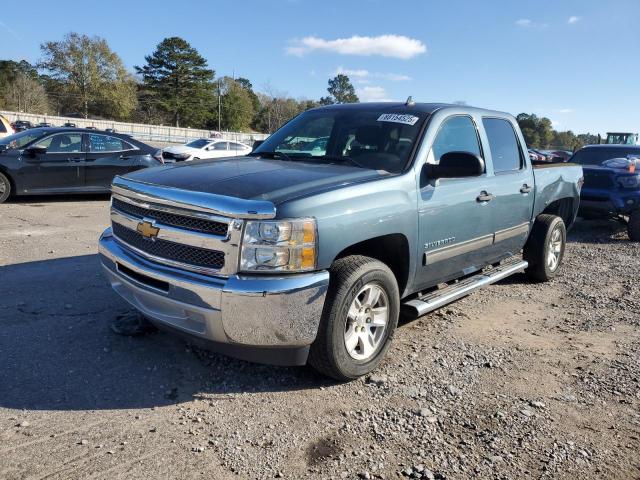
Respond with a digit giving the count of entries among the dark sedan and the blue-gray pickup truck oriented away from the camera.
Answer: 0

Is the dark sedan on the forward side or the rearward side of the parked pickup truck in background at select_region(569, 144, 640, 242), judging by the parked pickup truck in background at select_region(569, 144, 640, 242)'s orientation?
on the forward side

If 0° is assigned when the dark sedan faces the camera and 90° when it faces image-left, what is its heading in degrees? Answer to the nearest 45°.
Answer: approximately 90°

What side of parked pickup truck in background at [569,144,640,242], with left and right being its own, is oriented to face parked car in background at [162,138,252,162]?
right

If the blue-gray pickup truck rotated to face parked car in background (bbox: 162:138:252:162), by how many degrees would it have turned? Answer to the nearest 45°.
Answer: approximately 135° to its right

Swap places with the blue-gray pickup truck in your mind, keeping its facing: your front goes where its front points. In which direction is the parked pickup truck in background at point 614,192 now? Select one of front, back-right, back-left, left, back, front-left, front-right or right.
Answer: back

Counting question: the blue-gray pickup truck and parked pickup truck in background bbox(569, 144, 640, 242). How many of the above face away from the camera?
0

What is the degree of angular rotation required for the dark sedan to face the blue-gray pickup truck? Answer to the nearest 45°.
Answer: approximately 90° to its left

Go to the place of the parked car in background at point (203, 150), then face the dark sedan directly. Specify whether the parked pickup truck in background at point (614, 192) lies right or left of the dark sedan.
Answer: left
